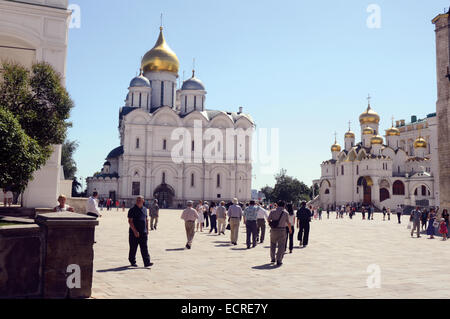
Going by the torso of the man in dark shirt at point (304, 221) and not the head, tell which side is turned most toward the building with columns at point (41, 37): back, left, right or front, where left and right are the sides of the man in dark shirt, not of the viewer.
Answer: left

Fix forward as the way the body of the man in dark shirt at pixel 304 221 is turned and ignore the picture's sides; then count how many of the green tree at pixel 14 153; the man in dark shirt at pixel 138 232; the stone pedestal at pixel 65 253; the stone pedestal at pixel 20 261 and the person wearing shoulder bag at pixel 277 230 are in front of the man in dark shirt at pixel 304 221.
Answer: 0

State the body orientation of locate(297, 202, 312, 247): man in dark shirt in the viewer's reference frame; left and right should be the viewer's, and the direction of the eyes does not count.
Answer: facing away from the viewer

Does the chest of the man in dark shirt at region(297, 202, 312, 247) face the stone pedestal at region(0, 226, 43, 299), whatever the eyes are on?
no

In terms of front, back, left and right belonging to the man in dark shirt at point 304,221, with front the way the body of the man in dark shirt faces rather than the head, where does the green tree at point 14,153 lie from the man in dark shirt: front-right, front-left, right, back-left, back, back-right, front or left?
back-left

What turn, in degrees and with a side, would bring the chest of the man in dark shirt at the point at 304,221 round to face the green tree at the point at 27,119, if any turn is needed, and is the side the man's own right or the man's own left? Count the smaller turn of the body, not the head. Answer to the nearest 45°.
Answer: approximately 90° to the man's own left

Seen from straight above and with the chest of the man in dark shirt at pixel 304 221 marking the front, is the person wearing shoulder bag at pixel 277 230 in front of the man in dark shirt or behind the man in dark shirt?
behind

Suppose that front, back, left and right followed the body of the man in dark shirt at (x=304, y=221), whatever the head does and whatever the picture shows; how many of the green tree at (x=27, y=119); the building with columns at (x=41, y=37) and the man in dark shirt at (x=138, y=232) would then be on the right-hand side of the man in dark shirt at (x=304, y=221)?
0

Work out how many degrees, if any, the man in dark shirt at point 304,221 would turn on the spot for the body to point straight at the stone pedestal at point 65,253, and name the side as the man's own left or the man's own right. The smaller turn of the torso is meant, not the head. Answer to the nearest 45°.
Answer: approximately 180°

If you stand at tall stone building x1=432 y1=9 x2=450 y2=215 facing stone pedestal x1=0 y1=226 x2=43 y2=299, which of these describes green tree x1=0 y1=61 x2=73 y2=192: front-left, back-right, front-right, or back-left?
front-right

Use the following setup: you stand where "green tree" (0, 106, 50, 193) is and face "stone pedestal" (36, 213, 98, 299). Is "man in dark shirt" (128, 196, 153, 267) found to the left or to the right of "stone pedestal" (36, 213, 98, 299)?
left

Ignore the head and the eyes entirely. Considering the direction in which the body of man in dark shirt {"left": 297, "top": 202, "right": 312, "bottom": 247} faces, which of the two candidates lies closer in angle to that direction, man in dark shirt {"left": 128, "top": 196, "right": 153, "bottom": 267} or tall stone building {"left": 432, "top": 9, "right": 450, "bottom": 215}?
the tall stone building

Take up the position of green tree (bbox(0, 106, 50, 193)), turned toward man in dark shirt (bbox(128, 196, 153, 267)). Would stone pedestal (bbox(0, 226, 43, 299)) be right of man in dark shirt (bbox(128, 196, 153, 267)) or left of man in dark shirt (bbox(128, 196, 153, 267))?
right

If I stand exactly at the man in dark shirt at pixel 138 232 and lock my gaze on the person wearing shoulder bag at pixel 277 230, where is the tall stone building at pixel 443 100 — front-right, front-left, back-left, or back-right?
front-left

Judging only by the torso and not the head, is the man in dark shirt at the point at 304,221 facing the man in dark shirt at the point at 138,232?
no
